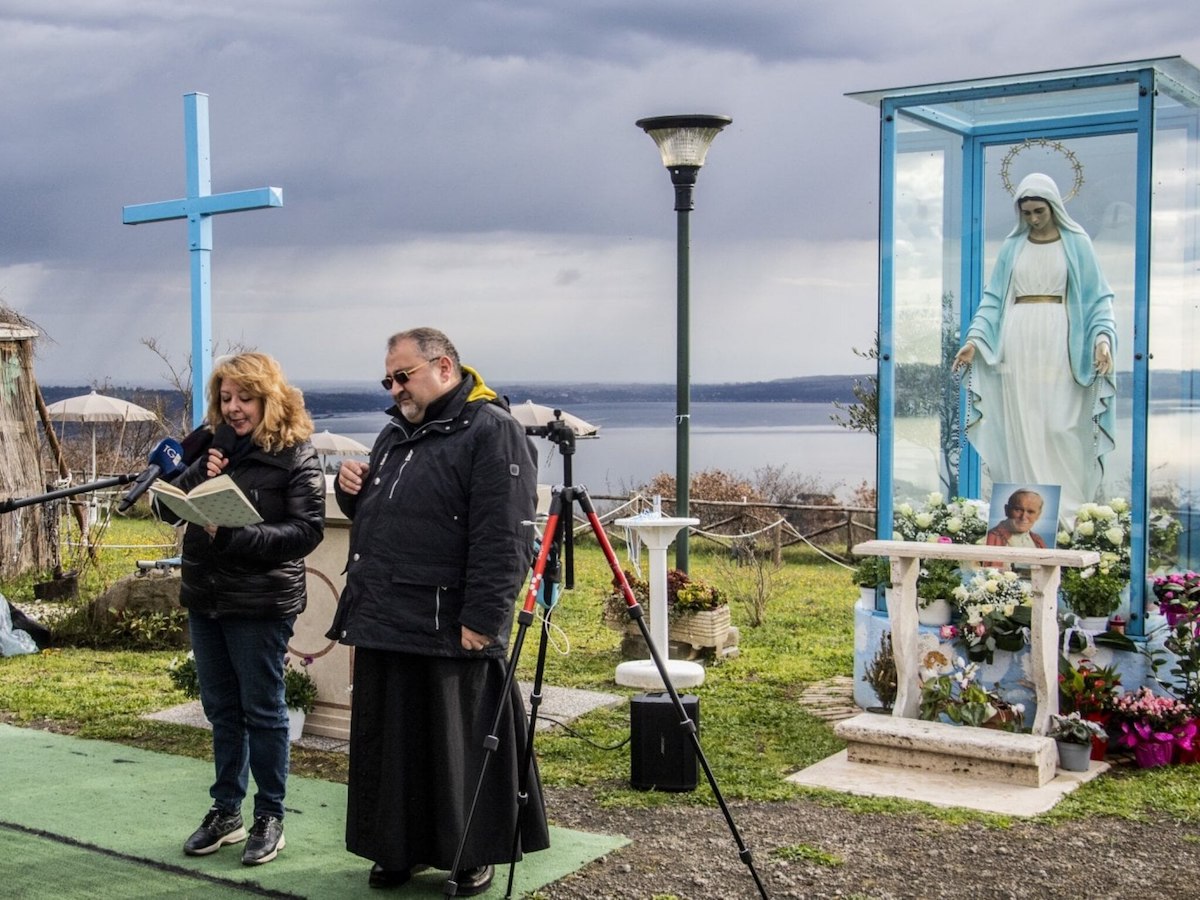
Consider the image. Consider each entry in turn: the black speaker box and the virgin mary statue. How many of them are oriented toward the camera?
2

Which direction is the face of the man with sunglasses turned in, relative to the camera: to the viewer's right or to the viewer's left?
to the viewer's left

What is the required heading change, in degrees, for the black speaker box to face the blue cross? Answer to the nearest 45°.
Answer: approximately 135° to its right

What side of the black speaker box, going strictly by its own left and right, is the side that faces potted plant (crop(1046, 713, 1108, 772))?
left

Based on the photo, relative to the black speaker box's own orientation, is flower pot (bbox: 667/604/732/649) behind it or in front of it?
behind

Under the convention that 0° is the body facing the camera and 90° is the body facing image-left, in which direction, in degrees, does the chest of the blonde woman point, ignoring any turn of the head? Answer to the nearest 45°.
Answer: approximately 45°

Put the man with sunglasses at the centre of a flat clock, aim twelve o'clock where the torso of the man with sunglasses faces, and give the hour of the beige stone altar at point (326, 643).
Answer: The beige stone altar is roughly at 4 o'clock from the man with sunglasses.

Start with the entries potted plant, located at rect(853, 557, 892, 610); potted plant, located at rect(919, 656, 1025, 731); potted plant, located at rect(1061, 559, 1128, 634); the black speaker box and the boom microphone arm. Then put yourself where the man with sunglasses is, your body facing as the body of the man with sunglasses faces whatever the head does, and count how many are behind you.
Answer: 4
